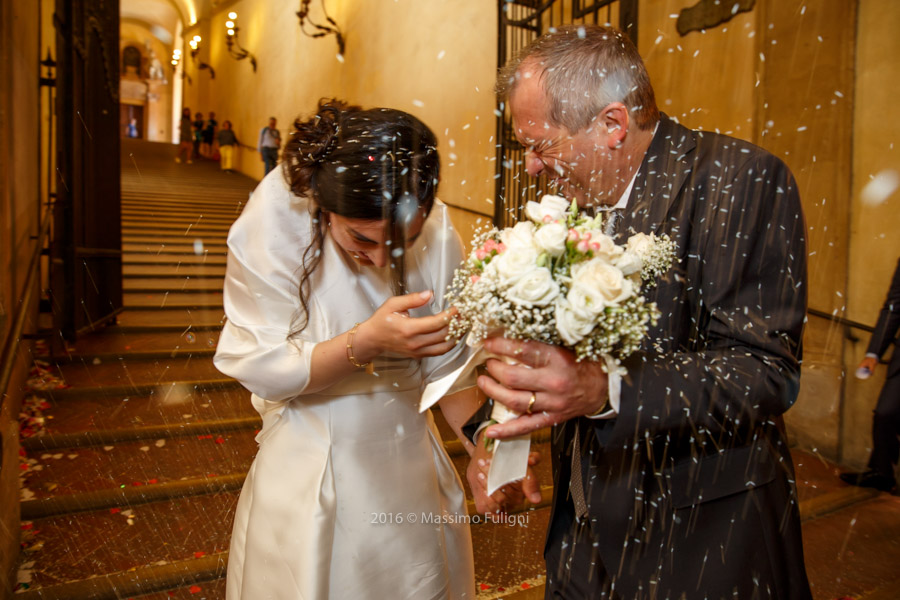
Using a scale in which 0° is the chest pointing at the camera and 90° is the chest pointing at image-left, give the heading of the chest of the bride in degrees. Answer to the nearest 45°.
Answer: approximately 315°

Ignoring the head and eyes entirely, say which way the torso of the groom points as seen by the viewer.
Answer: to the viewer's left

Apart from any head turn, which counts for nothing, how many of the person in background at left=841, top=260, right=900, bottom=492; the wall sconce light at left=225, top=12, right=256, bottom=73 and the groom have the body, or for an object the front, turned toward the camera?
0

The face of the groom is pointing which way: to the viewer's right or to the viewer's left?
to the viewer's left

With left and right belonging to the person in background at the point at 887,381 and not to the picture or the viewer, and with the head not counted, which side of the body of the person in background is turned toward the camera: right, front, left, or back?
left

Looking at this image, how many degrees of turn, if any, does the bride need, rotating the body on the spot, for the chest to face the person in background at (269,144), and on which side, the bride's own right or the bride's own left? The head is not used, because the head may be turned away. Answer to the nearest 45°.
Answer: approximately 135° to the bride's own left

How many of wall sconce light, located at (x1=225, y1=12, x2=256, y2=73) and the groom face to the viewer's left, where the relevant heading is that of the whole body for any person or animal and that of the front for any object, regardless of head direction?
2

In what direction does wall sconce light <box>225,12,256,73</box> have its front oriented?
to the viewer's left

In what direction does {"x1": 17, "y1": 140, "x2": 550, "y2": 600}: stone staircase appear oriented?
toward the camera

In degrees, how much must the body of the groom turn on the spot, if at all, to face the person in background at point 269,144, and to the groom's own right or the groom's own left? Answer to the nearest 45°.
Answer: approximately 45° to the groom's own right

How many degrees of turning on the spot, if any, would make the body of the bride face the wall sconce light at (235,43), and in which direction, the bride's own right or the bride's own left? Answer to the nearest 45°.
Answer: approximately 135° to the bride's own left
